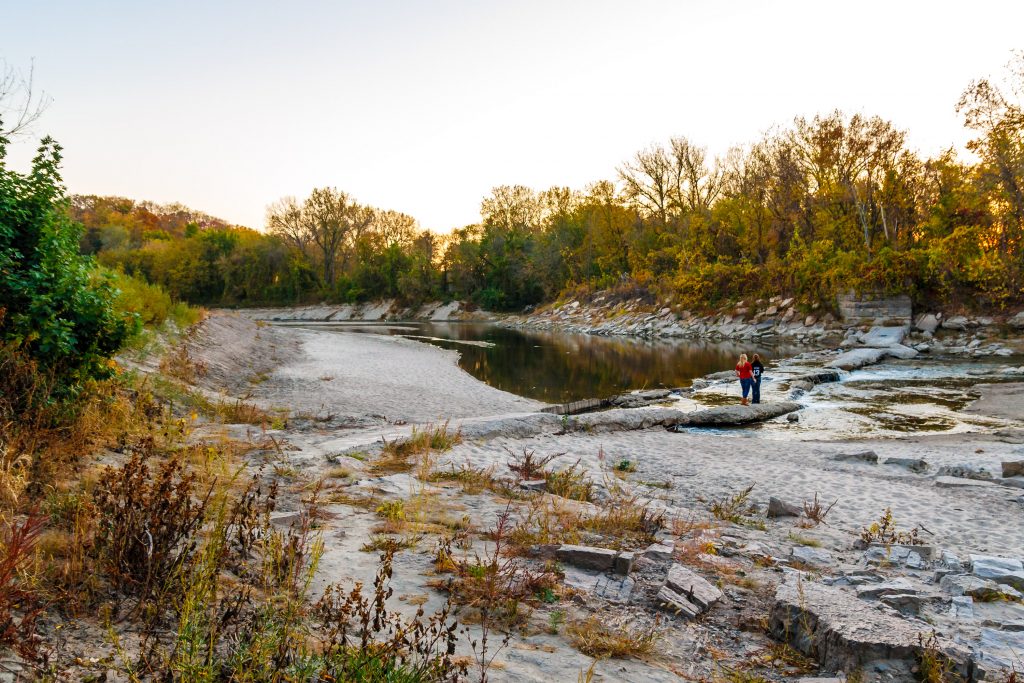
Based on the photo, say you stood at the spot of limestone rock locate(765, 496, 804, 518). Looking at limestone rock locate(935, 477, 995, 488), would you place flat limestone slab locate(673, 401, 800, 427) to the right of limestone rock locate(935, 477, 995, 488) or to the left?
left

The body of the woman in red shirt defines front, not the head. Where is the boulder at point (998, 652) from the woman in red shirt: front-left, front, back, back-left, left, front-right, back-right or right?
back

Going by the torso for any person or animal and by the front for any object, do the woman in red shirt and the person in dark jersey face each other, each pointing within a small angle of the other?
no

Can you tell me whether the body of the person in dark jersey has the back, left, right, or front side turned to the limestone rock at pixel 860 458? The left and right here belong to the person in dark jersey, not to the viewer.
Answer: back

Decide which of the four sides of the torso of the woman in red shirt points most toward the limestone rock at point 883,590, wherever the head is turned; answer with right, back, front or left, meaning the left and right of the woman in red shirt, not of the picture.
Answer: back

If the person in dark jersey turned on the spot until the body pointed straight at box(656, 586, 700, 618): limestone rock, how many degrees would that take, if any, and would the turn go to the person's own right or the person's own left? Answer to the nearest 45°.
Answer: approximately 180°

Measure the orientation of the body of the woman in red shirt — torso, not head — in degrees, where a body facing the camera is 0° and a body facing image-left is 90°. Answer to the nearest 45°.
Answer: approximately 180°

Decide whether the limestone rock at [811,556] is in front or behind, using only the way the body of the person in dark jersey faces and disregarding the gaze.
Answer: behind

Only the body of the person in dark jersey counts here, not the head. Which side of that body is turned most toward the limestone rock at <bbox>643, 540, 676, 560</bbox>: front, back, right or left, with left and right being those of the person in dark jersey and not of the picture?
back

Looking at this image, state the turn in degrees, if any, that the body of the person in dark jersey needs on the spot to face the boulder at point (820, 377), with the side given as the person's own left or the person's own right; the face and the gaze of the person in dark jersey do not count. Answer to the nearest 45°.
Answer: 0° — they already face it

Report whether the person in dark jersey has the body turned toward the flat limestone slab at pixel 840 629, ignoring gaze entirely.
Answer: no

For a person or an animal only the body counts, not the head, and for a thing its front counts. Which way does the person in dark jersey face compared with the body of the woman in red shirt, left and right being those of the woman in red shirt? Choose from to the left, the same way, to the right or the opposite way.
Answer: the same way

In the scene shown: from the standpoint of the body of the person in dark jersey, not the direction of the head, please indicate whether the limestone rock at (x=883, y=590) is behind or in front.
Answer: behind

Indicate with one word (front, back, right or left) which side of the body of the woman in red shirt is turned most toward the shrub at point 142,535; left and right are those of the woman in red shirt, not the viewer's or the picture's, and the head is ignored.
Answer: back

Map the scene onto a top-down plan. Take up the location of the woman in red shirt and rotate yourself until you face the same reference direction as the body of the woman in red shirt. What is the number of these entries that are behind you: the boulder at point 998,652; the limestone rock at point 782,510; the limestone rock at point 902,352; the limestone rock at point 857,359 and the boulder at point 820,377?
2

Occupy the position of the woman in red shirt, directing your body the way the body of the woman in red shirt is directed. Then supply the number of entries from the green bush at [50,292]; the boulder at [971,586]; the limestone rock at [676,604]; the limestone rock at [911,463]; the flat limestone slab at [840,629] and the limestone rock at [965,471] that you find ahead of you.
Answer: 0

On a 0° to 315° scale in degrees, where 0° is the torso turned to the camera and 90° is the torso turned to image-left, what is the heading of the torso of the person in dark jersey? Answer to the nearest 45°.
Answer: approximately 180°

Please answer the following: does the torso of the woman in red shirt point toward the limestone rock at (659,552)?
no

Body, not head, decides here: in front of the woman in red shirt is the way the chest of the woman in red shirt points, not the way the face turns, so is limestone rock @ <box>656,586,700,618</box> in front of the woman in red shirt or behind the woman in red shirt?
behind
